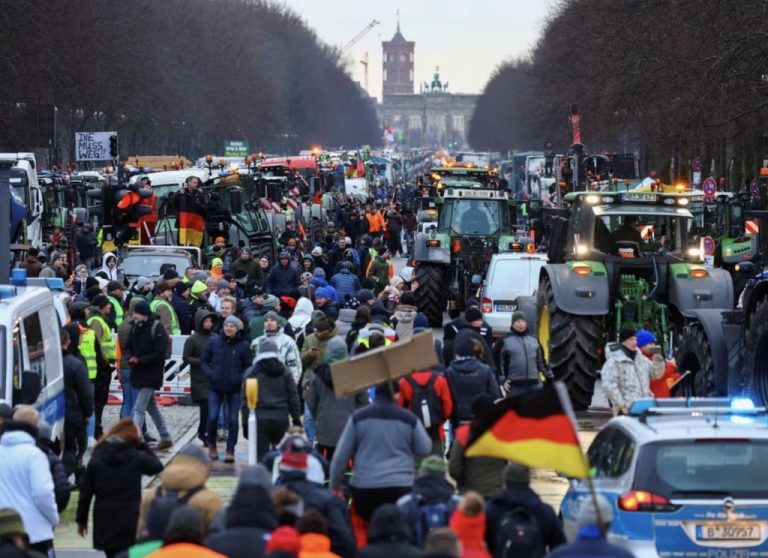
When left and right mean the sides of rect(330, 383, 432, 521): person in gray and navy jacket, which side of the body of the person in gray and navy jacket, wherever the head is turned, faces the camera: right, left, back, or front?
back

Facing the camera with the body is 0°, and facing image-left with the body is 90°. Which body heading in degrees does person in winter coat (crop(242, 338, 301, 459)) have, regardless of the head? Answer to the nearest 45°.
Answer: approximately 180°

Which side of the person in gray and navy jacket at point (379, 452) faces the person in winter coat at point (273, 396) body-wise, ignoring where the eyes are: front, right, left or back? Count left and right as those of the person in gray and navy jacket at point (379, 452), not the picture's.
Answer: front

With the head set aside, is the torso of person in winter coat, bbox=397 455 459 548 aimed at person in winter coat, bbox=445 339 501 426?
yes

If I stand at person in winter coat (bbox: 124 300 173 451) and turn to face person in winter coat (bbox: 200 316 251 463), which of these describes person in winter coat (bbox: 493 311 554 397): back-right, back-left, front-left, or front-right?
front-left

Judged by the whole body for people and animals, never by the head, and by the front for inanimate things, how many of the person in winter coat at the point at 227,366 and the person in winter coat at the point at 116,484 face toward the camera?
1

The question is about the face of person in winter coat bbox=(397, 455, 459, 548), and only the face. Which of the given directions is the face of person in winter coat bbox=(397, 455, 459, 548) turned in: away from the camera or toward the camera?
away from the camera

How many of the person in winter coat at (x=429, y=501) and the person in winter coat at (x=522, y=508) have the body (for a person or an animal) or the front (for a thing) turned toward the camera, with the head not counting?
0

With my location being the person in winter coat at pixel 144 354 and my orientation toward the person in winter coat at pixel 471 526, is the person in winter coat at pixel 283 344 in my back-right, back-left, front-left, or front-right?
front-left

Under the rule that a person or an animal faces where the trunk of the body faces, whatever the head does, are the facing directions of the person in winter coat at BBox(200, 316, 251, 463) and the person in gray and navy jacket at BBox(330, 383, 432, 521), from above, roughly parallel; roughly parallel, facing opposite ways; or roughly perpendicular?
roughly parallel, facing opposite ways
